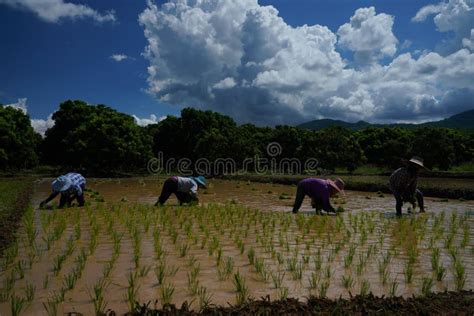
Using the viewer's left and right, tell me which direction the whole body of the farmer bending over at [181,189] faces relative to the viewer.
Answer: facing to the right of the viewer

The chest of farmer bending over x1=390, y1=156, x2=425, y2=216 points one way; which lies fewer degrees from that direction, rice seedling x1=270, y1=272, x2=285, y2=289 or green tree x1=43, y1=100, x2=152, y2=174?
the rice seedling

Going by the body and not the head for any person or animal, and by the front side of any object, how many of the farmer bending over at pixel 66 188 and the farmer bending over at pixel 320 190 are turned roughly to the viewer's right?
1

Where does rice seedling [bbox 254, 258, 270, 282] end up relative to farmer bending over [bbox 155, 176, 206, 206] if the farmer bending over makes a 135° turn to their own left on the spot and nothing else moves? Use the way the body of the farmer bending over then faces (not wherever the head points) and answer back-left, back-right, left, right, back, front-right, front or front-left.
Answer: back-left

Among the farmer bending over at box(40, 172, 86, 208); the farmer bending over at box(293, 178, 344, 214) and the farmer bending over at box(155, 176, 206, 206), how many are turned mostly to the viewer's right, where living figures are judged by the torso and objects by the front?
2

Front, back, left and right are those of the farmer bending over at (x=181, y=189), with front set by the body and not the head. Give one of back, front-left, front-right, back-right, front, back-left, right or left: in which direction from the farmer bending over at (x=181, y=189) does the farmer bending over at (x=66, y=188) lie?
back

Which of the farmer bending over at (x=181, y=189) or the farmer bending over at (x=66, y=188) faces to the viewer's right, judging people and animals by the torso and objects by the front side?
the farmer bending over at (x=181, y=189)

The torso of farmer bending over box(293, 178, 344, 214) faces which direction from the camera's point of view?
to the viewer's right

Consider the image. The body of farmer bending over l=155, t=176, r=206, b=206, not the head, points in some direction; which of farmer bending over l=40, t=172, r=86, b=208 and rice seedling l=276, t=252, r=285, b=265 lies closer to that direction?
the rice seedling

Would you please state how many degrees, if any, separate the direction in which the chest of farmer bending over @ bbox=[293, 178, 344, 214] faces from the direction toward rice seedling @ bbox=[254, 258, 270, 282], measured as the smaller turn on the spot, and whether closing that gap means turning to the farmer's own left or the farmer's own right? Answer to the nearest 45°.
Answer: approximately 90° to the farmer's own right

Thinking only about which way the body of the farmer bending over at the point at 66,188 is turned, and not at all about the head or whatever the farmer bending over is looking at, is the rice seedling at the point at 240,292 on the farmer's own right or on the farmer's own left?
on the farmer's own left

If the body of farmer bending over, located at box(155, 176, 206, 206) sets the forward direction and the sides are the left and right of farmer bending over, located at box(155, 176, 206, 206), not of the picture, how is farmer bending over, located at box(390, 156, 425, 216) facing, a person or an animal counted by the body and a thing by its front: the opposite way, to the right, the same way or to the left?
to the right

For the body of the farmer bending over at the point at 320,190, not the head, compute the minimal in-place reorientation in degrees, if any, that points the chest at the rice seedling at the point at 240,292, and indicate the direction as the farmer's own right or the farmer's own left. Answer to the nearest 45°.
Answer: approximately 90° to the farmer's own right
